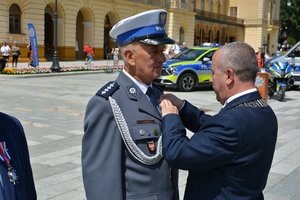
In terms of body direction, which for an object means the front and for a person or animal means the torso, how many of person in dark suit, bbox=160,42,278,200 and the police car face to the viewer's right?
0

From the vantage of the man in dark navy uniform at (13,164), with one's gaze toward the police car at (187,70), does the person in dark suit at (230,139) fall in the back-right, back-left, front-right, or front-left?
front-right

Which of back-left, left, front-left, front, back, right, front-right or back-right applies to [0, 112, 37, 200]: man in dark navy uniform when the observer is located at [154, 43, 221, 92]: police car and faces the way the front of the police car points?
front-left

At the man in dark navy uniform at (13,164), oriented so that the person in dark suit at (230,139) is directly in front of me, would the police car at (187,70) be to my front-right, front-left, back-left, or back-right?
front-left

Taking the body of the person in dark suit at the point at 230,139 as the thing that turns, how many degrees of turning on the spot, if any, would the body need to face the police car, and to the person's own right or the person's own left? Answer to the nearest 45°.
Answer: approximately 45° to the person's own right

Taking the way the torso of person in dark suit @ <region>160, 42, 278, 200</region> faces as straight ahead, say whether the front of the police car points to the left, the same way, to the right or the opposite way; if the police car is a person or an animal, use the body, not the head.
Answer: to the left

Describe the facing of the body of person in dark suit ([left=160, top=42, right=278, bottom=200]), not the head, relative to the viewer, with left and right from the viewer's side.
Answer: facing away from the viewer and to the left of the viewer

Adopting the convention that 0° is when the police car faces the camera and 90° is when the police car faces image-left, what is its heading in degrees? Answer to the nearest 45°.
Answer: approximately 45°
